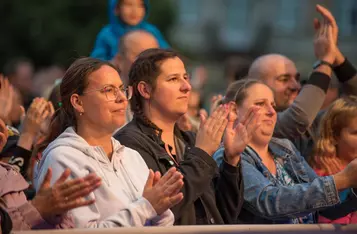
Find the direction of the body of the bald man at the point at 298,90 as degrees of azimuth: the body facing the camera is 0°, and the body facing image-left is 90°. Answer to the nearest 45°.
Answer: approximately 315°

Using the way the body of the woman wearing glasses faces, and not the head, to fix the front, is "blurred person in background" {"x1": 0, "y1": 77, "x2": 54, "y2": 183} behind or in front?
behind

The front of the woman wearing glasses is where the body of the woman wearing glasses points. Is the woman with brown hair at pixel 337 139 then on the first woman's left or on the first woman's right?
on the first woman's left

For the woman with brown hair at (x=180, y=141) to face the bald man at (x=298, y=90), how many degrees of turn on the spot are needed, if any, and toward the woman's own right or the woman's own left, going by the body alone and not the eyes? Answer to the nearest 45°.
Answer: approximately 90° to the woman's own left

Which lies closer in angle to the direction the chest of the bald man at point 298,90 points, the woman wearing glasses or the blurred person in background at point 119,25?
the woman wearing glasses

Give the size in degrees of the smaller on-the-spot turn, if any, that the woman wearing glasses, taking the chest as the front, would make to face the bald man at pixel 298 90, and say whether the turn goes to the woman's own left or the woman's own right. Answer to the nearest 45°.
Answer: approximately 90° to the woman's own left

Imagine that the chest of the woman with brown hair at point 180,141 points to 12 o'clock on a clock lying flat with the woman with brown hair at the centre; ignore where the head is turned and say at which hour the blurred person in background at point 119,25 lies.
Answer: The blurred person in background is roughly at 7 o'clock from the woman with brown hair.
